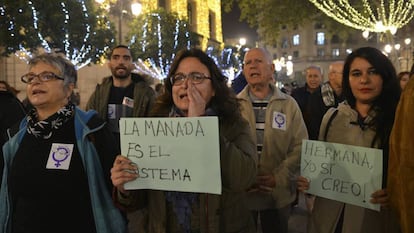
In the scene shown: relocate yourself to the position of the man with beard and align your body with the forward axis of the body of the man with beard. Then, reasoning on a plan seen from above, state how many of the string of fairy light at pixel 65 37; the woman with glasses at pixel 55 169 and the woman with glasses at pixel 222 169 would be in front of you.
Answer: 2

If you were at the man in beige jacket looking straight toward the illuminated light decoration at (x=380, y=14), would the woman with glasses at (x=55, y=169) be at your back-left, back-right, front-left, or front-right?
back-left

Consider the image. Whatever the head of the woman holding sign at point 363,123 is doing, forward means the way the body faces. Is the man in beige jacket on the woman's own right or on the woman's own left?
on the woman's own right

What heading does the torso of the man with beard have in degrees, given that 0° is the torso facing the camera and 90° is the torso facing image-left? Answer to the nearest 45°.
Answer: approximately 0°

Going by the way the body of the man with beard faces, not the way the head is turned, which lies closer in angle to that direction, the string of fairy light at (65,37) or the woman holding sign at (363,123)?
the woman holding sign

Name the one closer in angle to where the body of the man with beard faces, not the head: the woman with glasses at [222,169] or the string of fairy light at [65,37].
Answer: the woman with glasses

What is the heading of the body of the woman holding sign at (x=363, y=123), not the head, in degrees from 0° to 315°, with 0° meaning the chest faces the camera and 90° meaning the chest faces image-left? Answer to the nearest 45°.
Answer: approximately 45°

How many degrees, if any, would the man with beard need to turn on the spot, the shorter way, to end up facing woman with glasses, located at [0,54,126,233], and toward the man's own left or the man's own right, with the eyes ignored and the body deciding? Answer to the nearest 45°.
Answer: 0° — they already face them

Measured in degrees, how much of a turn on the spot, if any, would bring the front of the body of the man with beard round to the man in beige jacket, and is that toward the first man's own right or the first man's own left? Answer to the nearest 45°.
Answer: approximately 45° to the first man's own left
